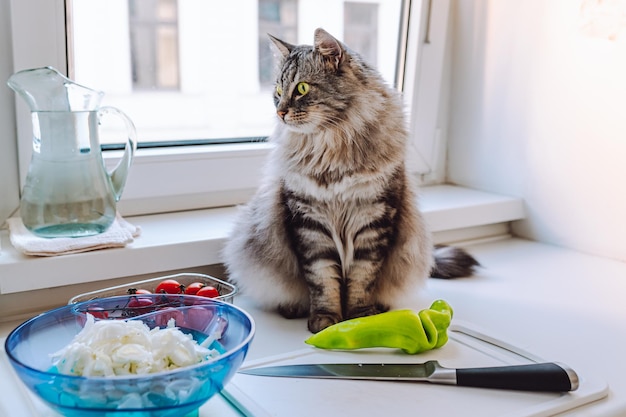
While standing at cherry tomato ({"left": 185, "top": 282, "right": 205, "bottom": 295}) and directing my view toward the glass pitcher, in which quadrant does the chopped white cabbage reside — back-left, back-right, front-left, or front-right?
back-left

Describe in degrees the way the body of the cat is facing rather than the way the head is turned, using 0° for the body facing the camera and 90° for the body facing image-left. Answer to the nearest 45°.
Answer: approximately 0°

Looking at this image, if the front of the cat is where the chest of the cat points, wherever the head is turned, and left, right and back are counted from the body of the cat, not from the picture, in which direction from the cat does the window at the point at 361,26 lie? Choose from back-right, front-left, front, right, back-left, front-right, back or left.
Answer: back
